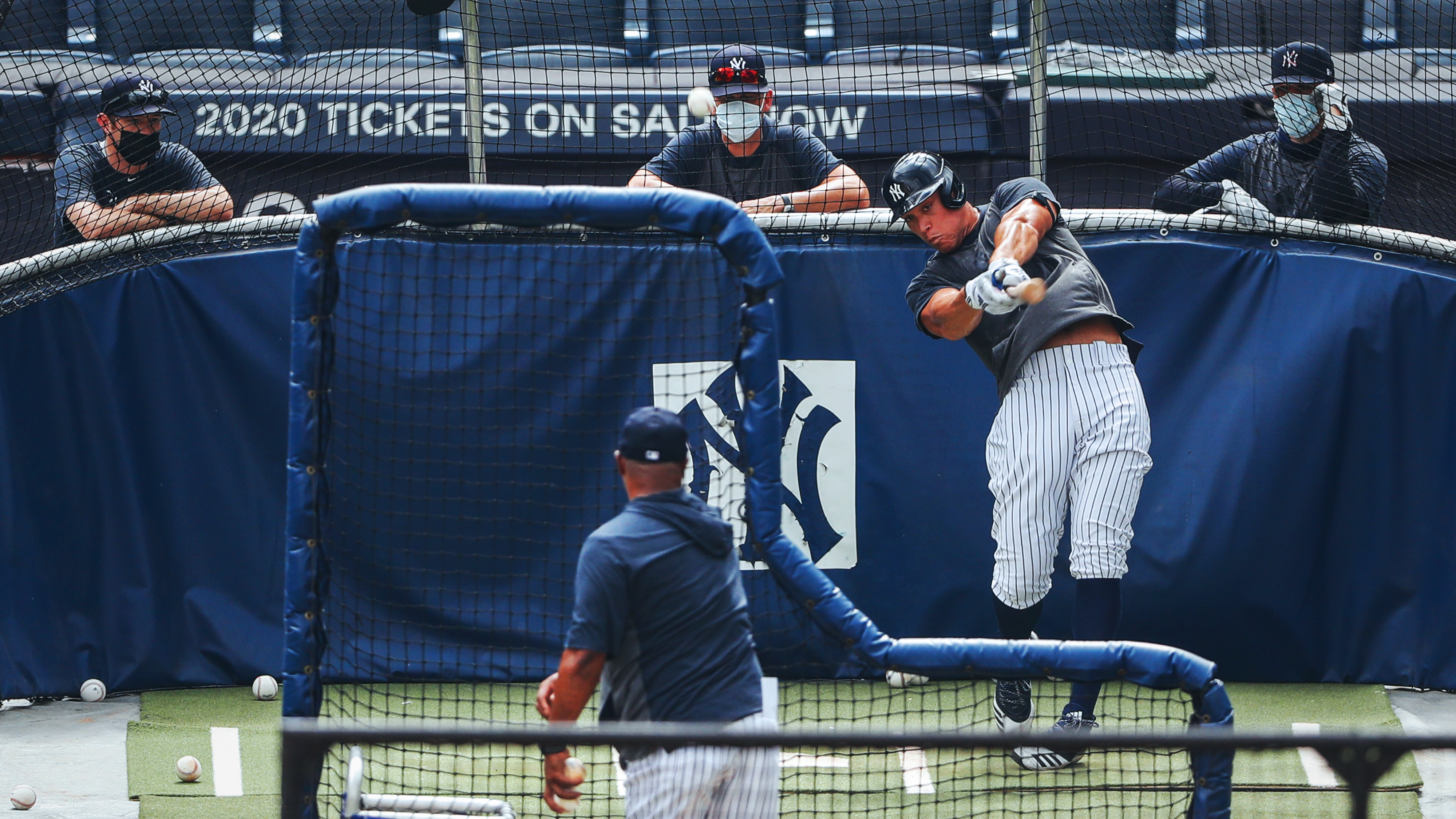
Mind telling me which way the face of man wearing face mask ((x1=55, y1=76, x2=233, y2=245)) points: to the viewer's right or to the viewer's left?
to the viewer's right

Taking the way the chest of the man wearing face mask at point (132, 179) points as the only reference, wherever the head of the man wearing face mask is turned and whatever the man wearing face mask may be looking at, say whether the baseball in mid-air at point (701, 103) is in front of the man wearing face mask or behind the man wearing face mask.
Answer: in front

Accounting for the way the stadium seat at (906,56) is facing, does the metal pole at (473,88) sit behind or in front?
in front

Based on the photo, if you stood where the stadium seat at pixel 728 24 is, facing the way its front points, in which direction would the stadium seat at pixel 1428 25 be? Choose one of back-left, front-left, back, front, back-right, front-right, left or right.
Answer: left

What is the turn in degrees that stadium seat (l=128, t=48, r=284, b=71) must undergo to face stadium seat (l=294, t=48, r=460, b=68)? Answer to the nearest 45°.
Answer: approximately 90° to its left

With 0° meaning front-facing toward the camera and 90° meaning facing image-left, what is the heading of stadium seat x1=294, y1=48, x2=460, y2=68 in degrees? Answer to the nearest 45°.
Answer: approximately 0°

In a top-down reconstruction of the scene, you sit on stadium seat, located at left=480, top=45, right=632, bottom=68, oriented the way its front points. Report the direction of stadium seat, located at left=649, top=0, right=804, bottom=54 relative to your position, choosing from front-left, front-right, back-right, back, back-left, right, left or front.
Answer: left
